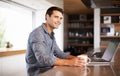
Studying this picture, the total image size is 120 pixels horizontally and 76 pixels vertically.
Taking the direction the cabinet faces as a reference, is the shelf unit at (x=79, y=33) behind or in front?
behind

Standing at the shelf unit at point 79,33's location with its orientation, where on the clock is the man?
The man is roughly at 12 o'clock from the shelf unit.

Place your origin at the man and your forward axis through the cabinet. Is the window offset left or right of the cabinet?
left
